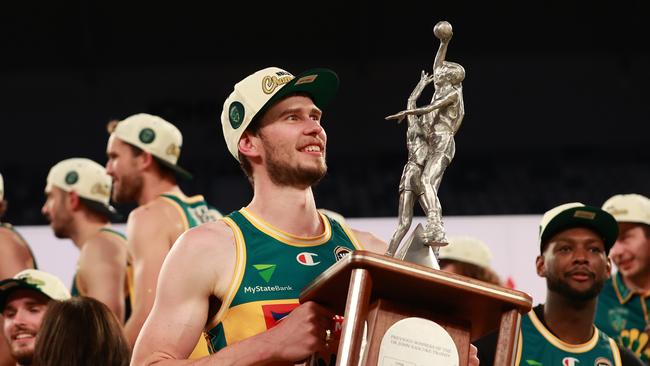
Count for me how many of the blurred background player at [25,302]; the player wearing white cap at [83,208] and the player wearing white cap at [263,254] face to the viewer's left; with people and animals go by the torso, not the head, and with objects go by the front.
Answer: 1

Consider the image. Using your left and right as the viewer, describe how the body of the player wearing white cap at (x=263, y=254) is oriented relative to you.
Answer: facing the viewer and to the right of the viewer

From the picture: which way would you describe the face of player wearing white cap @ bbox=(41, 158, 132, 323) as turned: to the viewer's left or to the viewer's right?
to the viewer's left

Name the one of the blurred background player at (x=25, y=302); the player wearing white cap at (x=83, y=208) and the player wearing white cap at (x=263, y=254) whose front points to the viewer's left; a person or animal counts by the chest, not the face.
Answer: the player wearing white cap at (x=83, y=208)

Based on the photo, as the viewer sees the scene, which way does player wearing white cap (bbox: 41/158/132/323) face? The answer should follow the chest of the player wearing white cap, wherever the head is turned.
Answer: to the viewer's left

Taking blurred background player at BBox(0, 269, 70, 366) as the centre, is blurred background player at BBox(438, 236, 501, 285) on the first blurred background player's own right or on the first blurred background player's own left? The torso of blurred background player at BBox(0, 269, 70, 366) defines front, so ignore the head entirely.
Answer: on the first blurred background player's own left

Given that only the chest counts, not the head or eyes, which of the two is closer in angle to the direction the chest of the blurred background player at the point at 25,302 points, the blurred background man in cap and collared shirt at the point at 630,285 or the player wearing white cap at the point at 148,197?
the blurred background man in cap and collared shirt

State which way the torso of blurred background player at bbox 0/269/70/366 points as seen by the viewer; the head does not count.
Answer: toward the camera

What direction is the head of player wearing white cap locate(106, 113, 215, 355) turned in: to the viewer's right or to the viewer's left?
to the viewer's left

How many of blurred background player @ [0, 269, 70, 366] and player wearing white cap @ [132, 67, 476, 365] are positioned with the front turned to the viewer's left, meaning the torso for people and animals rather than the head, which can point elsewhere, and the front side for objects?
0
